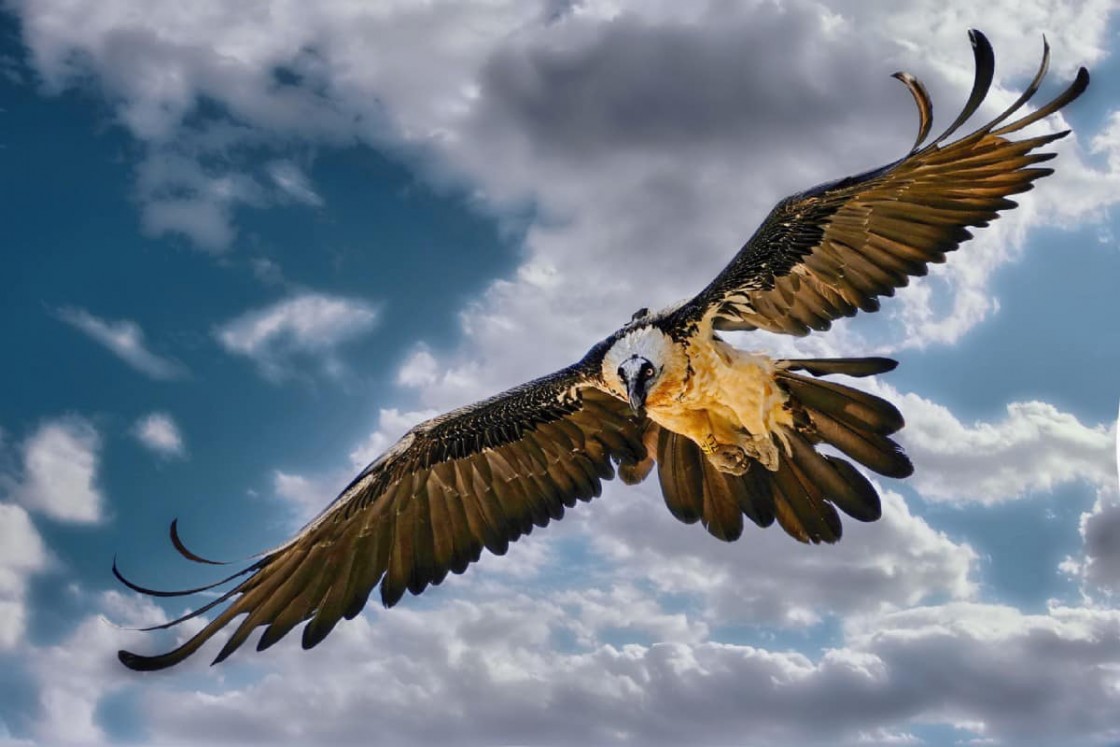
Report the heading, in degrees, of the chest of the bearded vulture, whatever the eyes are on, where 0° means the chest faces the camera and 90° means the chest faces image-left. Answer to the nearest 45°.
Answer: approximately 45°
